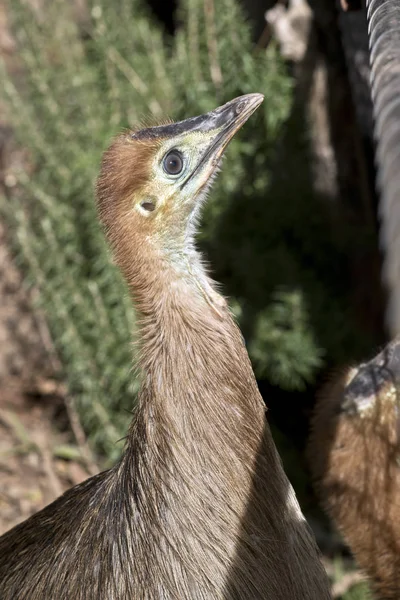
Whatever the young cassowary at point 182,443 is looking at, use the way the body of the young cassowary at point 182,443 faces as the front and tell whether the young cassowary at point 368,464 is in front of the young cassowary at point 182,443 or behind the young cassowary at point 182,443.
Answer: in front

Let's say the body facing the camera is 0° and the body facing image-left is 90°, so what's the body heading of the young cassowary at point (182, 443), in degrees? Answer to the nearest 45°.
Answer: approximately 270°
